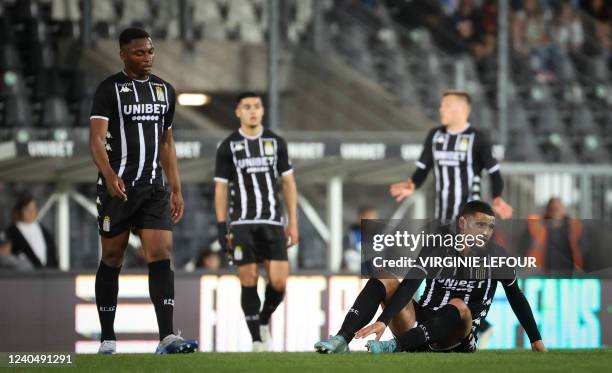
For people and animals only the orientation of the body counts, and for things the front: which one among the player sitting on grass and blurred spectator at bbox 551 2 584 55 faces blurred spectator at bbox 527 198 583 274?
blurred spectator at bbox 551 2 584 55

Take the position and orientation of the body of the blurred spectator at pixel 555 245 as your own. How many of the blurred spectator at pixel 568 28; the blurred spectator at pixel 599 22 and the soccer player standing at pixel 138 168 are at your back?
2

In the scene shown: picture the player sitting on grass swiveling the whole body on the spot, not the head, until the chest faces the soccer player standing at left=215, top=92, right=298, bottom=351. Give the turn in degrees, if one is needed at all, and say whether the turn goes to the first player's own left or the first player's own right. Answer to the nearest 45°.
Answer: approximately 90° to the first player's own right

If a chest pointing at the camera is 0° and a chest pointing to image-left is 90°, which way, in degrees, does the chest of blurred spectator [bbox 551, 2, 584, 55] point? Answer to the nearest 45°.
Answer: approximately 0°

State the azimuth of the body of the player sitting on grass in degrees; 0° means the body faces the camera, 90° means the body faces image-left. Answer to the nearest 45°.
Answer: approximately 45°

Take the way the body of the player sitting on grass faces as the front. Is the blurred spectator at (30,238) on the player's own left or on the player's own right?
on the player's own right

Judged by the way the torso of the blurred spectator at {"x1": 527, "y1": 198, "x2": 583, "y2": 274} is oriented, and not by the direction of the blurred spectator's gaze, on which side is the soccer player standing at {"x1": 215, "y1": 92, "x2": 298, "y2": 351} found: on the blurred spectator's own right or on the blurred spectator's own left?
on the blurred spectator's own right

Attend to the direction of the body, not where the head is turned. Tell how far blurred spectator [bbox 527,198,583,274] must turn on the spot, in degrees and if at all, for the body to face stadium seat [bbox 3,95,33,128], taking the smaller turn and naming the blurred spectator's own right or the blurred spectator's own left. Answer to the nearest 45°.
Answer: approximately 90° to the blurred spectator's own right

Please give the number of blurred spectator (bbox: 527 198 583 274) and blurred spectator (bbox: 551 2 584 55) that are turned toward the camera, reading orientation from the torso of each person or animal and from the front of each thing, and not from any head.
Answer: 2

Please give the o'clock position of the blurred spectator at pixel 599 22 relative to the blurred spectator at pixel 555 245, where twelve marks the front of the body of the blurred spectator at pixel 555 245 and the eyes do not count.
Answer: the blurred spectator at pixel 599 22 is roughly at 6 o'clock from the blurred spectator at pixel 555 245.
